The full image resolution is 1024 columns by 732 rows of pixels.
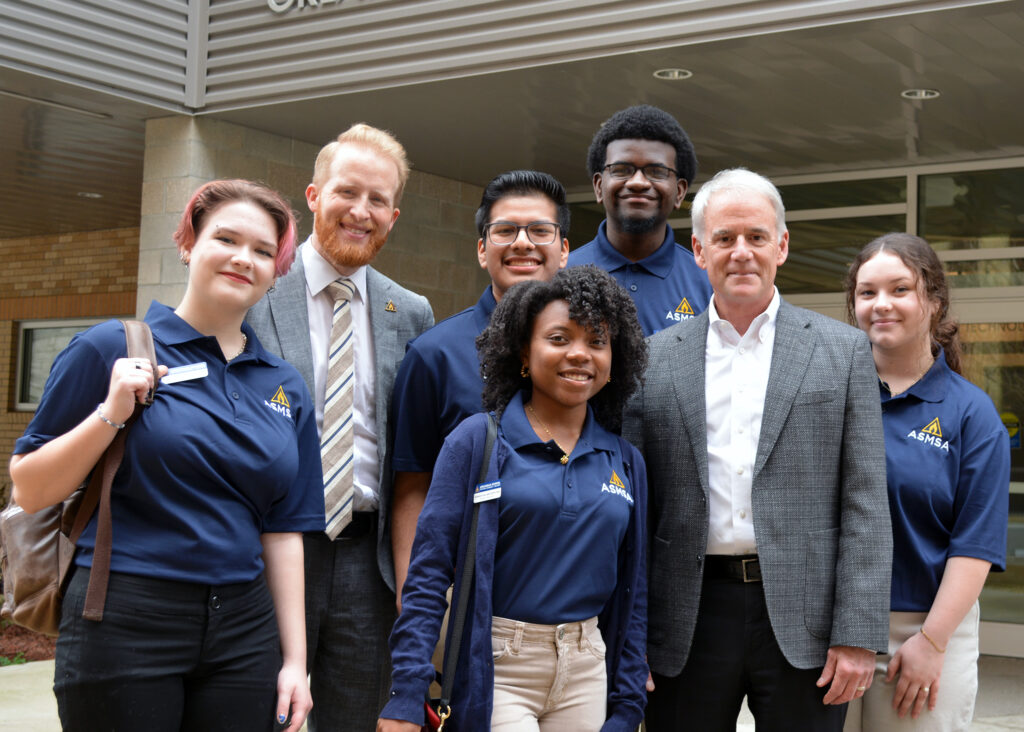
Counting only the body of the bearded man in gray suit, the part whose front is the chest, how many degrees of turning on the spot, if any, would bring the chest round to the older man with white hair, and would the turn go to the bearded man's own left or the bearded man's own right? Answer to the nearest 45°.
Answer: approximately 45° to the bearded man's own left

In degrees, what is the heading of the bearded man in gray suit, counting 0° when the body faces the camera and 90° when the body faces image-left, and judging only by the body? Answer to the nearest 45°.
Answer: approximately 0°

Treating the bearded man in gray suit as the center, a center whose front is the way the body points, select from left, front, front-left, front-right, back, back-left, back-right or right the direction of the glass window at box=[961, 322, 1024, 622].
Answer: back-left

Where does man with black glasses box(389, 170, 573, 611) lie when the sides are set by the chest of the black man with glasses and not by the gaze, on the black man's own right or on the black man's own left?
on the black man's own right

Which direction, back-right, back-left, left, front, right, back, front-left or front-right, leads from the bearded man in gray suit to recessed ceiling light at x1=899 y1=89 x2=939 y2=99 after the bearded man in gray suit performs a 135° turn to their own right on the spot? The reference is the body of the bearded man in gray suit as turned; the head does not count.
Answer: right

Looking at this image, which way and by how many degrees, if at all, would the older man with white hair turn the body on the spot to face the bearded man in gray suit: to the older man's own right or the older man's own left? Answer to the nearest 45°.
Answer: approximately 90° to the older man's own right

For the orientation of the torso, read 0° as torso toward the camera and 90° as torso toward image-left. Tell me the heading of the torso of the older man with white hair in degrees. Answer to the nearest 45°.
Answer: approximately 0°
